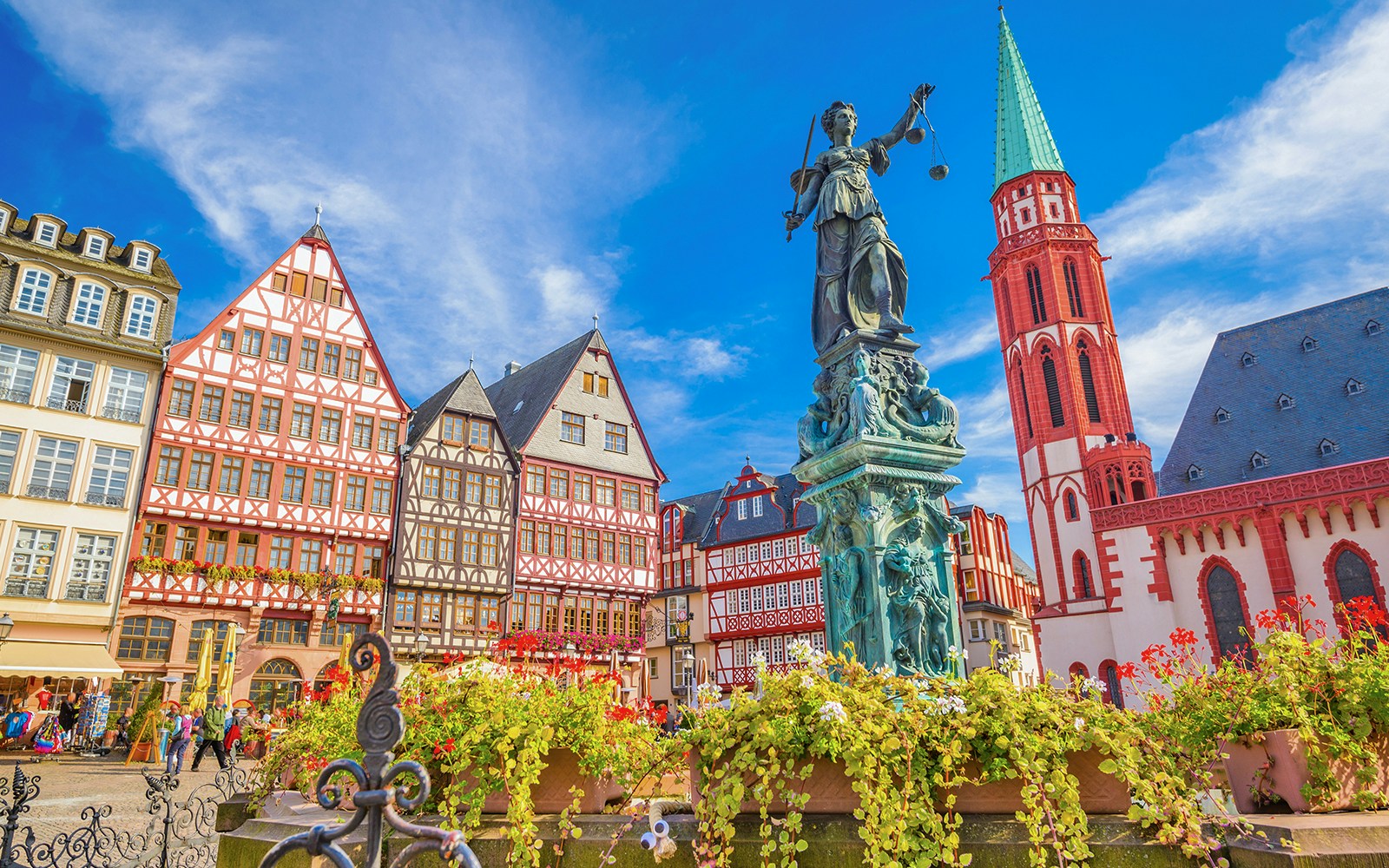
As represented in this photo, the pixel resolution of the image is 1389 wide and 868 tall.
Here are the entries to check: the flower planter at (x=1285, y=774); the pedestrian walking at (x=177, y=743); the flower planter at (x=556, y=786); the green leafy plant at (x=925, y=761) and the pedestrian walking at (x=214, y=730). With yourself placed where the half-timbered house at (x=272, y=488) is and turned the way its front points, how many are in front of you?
5

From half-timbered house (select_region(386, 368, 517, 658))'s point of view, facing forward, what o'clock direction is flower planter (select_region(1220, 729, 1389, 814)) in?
The flower planter is roughly at 12 o'clock from the half-timbered house.

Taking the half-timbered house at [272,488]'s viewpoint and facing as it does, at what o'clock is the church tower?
The church tower is roughly at 9 o'clock from the half-timbered house.

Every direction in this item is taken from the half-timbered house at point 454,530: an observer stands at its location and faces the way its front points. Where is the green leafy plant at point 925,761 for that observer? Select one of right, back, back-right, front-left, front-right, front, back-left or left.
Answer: front

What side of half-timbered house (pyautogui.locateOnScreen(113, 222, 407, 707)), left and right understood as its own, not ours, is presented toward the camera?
front

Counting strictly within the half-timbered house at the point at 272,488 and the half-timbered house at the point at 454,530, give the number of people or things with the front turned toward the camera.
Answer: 2

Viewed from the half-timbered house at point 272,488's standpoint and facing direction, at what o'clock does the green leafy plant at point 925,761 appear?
The green leafy plant is roughly at 12 o'clock from the half-timbered house.

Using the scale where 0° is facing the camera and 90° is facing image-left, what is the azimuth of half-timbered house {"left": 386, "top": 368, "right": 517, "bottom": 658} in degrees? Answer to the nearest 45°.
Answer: approximately 0°

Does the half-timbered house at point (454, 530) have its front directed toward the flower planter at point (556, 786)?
yes

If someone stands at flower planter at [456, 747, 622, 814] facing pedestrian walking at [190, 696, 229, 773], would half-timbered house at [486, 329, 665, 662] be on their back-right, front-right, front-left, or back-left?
front-right

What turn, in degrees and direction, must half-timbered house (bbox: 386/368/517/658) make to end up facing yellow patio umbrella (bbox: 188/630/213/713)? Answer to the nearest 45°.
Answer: approximately 45° to its right

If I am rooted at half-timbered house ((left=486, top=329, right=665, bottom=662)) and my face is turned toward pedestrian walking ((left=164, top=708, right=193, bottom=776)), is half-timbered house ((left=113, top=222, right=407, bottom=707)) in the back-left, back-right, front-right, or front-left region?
front-right
